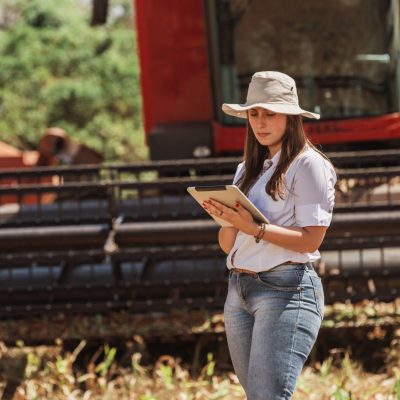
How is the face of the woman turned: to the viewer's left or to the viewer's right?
to the viewer's left

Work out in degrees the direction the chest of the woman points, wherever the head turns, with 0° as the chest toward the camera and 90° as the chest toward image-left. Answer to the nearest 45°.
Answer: approximately 45°

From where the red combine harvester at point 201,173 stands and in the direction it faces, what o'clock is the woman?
The woman is roughly at 12 o'clock from the red combine harvester.

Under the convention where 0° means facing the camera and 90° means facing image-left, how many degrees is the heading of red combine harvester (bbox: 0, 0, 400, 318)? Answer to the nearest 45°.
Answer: approximately 0°

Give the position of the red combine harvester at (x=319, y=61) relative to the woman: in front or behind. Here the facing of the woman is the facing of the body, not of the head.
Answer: behind

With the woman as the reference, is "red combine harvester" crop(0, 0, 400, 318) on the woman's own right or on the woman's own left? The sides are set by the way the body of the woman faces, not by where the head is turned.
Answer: on the woman's own right
